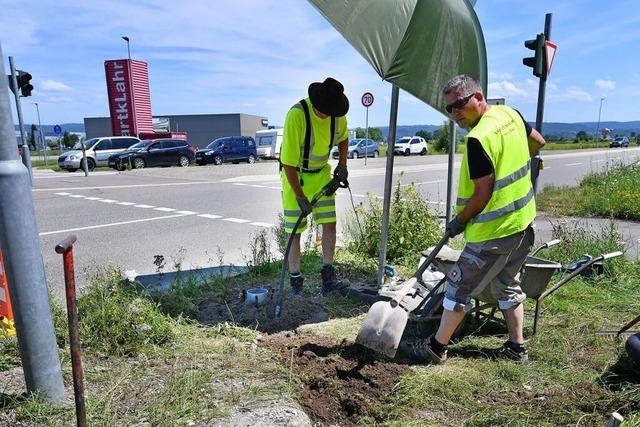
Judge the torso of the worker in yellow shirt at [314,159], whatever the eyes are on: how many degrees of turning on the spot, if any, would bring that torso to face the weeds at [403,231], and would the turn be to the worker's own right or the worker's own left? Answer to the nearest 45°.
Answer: approximately 90° to the worker's own left

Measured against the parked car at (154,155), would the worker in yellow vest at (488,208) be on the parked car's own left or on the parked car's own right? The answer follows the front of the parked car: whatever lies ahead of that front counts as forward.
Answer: on the parked car's own left

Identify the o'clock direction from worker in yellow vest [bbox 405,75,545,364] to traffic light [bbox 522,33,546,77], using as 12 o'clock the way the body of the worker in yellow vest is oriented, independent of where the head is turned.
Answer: The traffic light is roughly at 2 o'clock from the worker in yellow vest.

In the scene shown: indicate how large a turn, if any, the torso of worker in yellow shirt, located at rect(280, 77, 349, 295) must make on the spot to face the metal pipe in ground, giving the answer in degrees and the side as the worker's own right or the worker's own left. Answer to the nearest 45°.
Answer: approximately 90° to the worker's own right

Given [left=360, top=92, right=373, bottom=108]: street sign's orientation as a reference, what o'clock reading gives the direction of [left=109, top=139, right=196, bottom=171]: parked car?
The parked car is roughly at 3 o'clock from the street sign.
